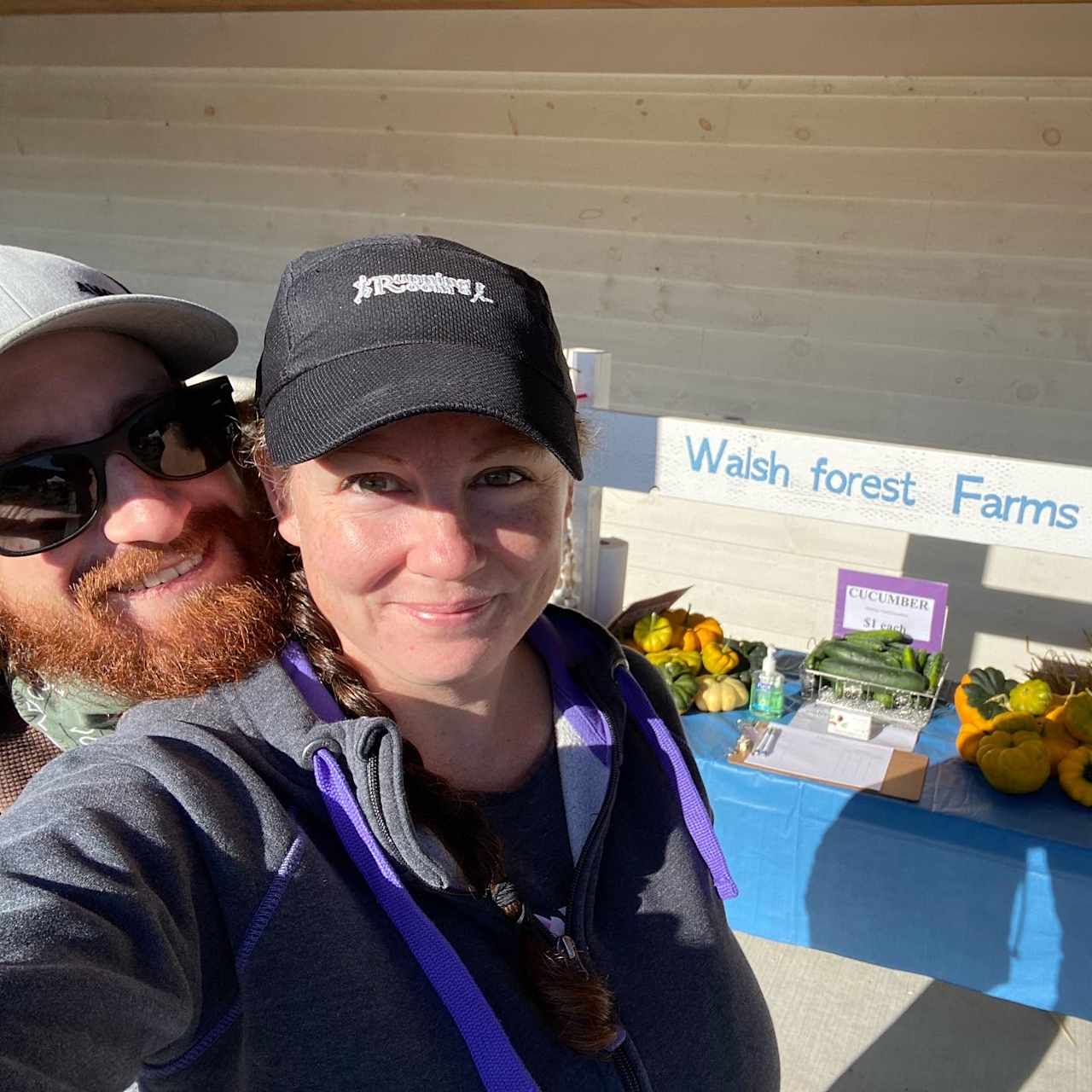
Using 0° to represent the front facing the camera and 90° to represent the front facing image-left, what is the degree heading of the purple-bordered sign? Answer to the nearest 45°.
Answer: approximately 0°

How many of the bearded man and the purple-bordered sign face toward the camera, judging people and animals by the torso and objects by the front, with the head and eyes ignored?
2

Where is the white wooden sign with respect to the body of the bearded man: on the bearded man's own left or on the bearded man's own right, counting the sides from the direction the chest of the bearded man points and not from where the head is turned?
on the bearded man's own left
